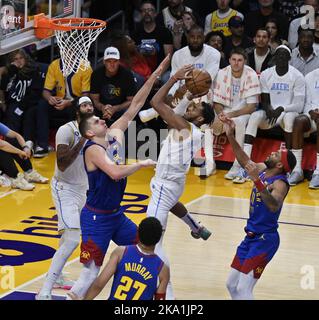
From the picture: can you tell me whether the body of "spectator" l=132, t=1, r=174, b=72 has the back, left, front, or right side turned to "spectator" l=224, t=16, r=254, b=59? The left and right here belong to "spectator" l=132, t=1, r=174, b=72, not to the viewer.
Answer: left

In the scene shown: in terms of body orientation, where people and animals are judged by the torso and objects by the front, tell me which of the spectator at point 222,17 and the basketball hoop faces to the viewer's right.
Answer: the basketball hoop

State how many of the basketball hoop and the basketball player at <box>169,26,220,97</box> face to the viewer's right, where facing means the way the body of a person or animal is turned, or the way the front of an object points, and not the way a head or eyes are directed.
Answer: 1

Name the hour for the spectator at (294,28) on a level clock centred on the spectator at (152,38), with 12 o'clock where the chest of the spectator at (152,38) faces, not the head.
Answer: the spectator at (294,28) is roughly at 9 o'clock from the spectator at (152,38).

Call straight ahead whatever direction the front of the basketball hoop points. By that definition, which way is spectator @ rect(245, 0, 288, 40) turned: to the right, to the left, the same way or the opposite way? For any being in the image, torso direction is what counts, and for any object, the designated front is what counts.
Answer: to the right

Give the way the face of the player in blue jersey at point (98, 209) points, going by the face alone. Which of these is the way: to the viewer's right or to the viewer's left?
to the viewer's right

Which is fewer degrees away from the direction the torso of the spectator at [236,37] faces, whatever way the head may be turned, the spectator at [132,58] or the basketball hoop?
the basketball hoop

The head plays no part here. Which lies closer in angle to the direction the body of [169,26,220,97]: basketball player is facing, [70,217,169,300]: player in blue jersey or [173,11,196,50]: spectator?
the player in blue jersey

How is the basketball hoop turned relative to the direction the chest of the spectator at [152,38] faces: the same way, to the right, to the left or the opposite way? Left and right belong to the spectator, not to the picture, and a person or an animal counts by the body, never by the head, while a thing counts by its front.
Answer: to the left

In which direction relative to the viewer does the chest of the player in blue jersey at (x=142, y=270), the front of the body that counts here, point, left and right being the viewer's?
facing away from the viewer
